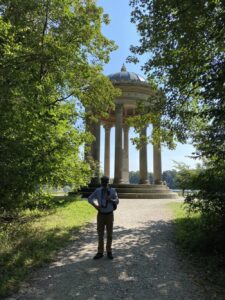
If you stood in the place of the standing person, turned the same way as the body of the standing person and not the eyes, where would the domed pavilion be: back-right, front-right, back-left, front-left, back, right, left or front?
back

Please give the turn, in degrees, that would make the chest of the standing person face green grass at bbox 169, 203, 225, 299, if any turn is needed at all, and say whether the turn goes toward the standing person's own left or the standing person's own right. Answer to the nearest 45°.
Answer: approximately 90° to the standing person's own left

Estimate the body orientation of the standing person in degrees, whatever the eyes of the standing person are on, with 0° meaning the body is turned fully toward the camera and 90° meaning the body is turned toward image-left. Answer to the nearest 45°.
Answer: approximately 0°

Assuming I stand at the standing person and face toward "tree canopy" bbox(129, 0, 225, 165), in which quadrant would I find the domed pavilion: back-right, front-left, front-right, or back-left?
front-left
